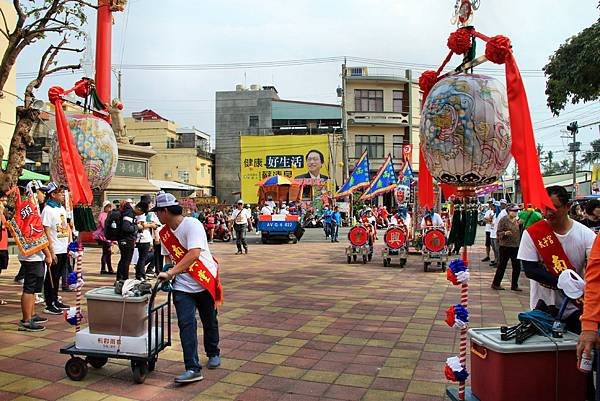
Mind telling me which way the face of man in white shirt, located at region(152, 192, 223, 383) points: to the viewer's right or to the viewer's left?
to the viewer's left

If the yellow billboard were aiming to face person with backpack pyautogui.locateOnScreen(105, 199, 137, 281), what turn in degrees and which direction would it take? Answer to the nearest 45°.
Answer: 0° — it already faces them
